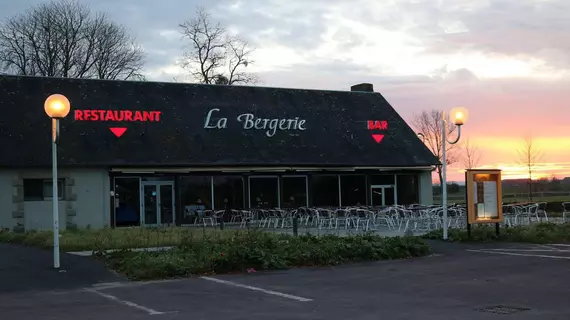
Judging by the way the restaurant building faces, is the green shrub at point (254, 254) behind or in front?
in front

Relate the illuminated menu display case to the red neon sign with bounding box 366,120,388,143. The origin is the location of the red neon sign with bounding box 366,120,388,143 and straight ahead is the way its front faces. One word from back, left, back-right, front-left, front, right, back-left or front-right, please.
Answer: front

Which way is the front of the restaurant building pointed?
toward the camera

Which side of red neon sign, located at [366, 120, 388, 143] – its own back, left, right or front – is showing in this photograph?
front

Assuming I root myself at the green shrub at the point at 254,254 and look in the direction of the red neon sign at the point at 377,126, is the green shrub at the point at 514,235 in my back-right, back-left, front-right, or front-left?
front-right

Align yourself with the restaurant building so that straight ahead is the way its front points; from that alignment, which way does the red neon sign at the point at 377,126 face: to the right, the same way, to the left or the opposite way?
the same way

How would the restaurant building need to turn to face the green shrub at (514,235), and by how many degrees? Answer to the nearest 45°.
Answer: approximately 45° to its left

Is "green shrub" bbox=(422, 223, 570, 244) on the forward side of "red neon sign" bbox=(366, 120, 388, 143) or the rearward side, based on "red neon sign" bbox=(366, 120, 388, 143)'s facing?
on the forward side

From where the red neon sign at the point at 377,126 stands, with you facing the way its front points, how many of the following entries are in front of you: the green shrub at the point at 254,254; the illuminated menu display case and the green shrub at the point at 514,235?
3

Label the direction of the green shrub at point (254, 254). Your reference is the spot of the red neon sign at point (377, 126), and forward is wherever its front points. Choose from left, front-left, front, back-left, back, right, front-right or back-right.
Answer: front
